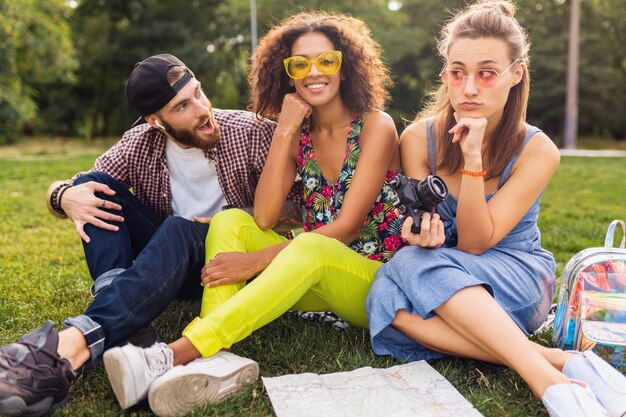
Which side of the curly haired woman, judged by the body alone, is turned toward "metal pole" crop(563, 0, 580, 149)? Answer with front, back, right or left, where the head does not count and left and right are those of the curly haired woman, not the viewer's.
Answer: back

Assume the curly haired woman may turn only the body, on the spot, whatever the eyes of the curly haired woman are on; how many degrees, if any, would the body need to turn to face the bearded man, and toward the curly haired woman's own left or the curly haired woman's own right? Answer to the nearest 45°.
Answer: approximately 45° to the curly haired woman's own right

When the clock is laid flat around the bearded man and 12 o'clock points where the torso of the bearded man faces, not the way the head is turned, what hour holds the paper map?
The paper map is roughly at 11 o'clock from the bearded man.

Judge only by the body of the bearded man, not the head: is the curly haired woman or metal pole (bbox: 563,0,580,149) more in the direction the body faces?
the curly haired woman

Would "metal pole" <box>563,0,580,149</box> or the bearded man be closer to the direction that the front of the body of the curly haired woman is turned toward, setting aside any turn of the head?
the bearded man

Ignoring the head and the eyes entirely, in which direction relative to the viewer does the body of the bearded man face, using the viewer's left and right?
facing the viewer

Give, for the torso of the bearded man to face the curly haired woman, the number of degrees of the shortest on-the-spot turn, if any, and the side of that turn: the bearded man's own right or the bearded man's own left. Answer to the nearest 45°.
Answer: approximately 90° to the bearded man's own left

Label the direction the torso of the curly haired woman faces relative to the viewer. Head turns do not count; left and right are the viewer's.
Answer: facing the viewer and to the left of the viewer

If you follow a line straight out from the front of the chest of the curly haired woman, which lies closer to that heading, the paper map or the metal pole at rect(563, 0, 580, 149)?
the paper map
